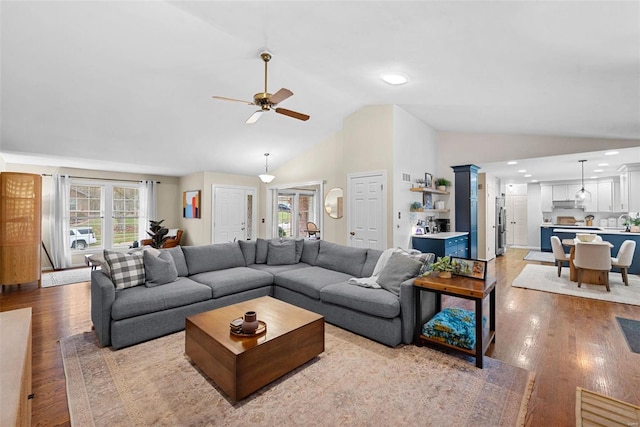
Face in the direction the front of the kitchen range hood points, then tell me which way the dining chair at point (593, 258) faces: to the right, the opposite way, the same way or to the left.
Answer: the opposite way

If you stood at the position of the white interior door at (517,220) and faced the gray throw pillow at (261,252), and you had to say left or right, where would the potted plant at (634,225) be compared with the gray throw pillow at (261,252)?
left

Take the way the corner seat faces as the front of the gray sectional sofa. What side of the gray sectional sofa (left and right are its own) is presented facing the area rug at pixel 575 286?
left

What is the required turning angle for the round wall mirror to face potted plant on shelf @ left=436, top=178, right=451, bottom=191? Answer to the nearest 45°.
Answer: approximately 90° to its left

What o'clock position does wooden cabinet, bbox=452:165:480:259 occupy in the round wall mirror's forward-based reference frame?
The wooden cabinet is roughly at 9 o'clock from the round wall mirror.

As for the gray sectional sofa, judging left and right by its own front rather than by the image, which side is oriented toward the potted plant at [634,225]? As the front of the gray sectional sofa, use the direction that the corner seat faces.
left

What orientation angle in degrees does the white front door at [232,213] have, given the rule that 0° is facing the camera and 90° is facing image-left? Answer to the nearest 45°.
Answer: approximately 0°

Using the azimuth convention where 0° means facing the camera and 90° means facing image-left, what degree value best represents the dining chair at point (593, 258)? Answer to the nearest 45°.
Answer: approximately 180°

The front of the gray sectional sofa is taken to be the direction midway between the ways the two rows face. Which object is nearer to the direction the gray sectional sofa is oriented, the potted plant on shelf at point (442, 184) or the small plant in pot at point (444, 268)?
the small plant in pot

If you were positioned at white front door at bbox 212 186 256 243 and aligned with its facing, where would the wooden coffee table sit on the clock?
The wooden coffee table is roughly at 12 o'clock from the white front door.
